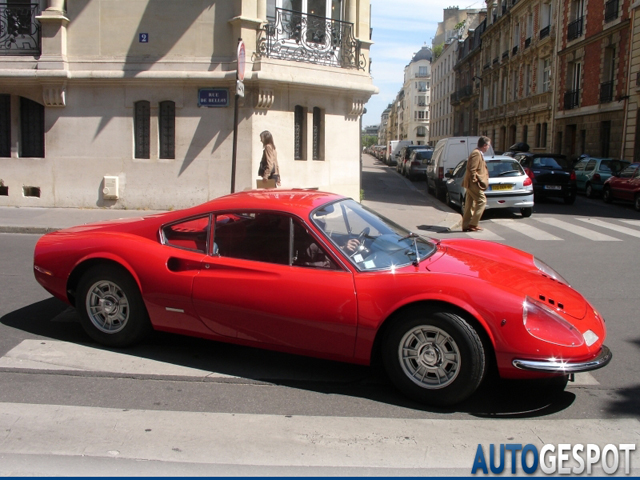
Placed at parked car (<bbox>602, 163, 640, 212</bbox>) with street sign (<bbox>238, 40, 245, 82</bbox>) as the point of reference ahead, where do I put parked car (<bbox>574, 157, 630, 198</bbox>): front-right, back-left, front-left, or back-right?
back-right

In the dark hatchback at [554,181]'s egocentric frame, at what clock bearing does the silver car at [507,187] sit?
The silver car is roughly at 8 o'clock from the dark hatchback.

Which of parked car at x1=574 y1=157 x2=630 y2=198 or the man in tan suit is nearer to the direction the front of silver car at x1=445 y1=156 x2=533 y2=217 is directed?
the parked car

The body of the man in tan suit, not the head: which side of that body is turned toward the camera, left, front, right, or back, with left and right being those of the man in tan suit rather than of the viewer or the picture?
right

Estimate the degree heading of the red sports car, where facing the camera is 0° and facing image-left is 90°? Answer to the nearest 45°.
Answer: approximately 315°

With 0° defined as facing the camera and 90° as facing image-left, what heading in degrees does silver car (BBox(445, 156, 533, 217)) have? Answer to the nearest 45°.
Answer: approximately 135°

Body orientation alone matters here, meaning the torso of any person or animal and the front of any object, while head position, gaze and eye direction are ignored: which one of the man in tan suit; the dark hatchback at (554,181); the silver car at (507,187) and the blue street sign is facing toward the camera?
the blue street sign

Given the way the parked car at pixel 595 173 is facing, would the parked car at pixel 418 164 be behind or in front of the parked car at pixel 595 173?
in front
